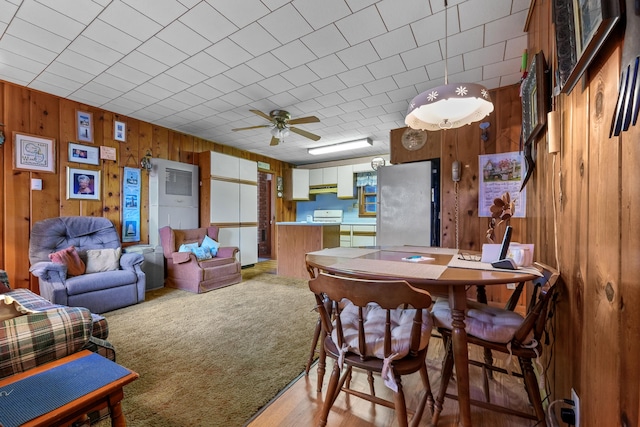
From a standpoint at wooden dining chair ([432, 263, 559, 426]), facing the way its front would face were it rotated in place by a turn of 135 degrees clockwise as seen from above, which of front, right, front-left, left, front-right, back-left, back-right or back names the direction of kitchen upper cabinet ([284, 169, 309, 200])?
left

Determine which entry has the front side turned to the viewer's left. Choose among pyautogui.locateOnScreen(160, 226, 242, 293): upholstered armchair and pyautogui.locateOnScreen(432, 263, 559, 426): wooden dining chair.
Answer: the wooden dining chair

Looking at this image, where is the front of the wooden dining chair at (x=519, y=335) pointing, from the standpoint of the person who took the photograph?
facing to the left of the viewer

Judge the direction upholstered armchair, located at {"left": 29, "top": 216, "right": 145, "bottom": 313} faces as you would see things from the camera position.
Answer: facing the viewer and to the right of the viewer

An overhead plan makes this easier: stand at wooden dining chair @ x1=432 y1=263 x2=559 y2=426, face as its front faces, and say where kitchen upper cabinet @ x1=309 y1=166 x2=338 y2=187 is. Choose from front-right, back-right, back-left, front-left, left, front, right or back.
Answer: front-right

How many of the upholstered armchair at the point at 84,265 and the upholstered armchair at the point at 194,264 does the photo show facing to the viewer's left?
0

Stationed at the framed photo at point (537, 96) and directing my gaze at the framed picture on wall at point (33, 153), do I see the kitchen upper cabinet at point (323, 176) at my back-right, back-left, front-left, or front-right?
front-right

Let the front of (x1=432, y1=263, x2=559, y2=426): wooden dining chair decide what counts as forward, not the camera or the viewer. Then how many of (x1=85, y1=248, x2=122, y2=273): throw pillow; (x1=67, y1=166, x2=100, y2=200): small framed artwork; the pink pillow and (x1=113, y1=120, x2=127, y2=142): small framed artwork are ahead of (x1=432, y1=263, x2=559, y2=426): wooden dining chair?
4

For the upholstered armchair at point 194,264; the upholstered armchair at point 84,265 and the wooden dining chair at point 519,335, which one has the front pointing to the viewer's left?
the wooden dining chair

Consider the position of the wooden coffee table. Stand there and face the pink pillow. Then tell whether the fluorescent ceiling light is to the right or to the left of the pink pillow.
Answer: right
